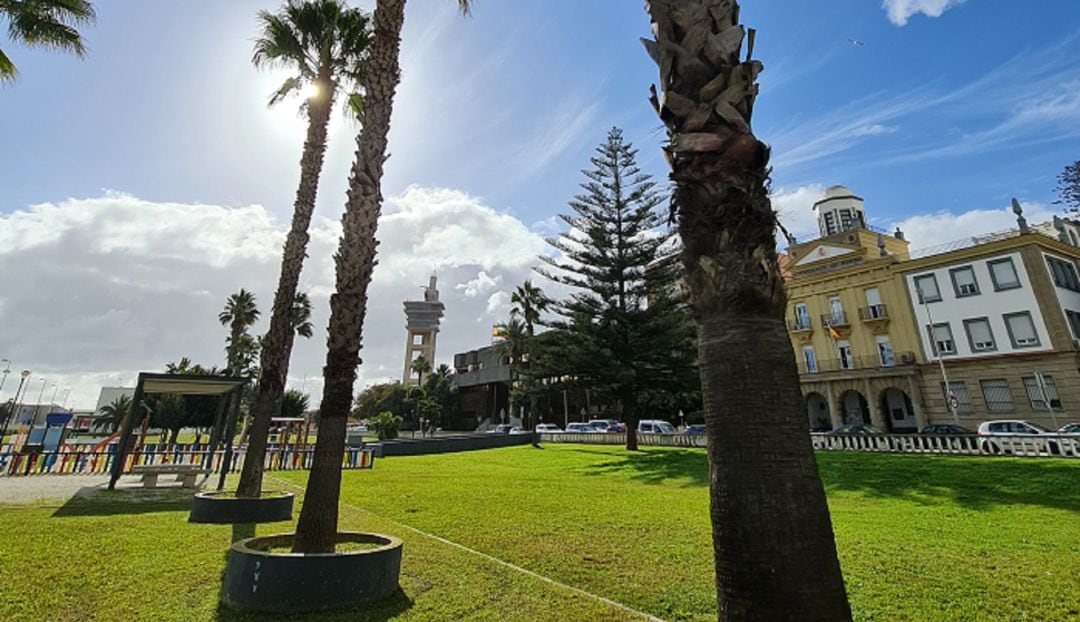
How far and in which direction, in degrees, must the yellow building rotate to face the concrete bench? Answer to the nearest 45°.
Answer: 0° — it already faces it

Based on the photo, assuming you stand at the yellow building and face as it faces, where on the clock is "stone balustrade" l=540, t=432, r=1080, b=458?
The stone balustrade is roughly at 12 o'clock from the yellow building.

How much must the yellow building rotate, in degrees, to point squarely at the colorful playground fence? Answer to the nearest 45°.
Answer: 0° — it already faces it

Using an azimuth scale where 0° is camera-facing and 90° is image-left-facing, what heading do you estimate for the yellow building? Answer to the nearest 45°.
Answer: approximately 45°

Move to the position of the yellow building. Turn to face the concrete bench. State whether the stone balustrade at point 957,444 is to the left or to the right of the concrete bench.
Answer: left
